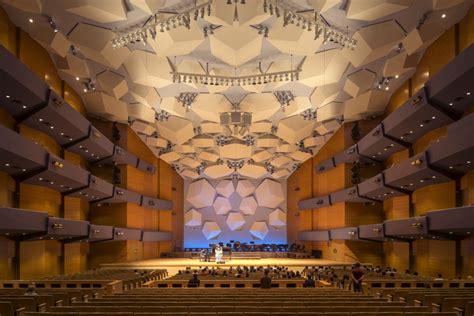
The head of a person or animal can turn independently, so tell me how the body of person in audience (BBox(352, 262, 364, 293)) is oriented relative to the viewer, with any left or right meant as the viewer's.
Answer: facing away from the viewer

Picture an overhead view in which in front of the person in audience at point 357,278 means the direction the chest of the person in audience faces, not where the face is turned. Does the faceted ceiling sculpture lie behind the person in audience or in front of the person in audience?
in front
